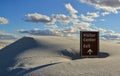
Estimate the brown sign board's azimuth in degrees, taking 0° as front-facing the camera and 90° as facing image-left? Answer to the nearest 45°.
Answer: approximately 0°
